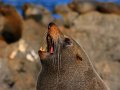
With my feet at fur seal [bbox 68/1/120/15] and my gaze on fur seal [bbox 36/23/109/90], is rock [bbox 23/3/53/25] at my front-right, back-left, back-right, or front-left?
front-right
